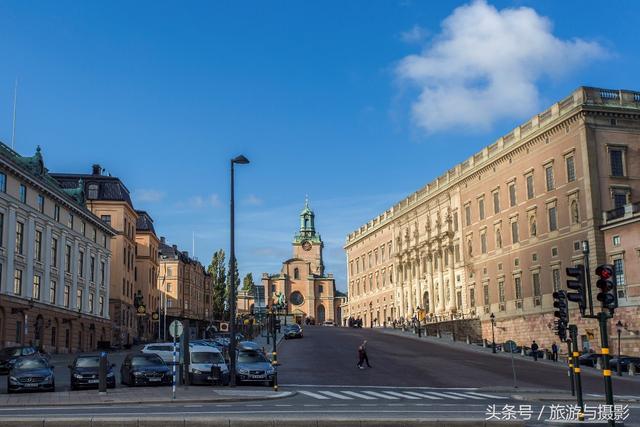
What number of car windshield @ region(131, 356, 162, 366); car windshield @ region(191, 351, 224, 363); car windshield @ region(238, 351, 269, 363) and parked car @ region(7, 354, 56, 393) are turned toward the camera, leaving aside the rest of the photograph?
4

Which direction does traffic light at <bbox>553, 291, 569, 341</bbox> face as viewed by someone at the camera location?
facing to the left of the viewer

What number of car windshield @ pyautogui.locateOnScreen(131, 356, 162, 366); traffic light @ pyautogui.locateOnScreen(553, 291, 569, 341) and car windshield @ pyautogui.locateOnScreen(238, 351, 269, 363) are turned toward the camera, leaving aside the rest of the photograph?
2

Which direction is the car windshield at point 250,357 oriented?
toward the camera

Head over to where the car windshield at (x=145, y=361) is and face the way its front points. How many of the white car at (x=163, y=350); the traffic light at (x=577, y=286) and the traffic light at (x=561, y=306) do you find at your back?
1

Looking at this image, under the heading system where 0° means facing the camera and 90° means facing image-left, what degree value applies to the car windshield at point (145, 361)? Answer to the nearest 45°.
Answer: approximately 0°

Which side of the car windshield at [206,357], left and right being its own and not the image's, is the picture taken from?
front

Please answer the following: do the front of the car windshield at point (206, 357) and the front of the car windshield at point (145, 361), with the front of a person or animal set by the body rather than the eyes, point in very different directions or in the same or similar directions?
same or similar directions
